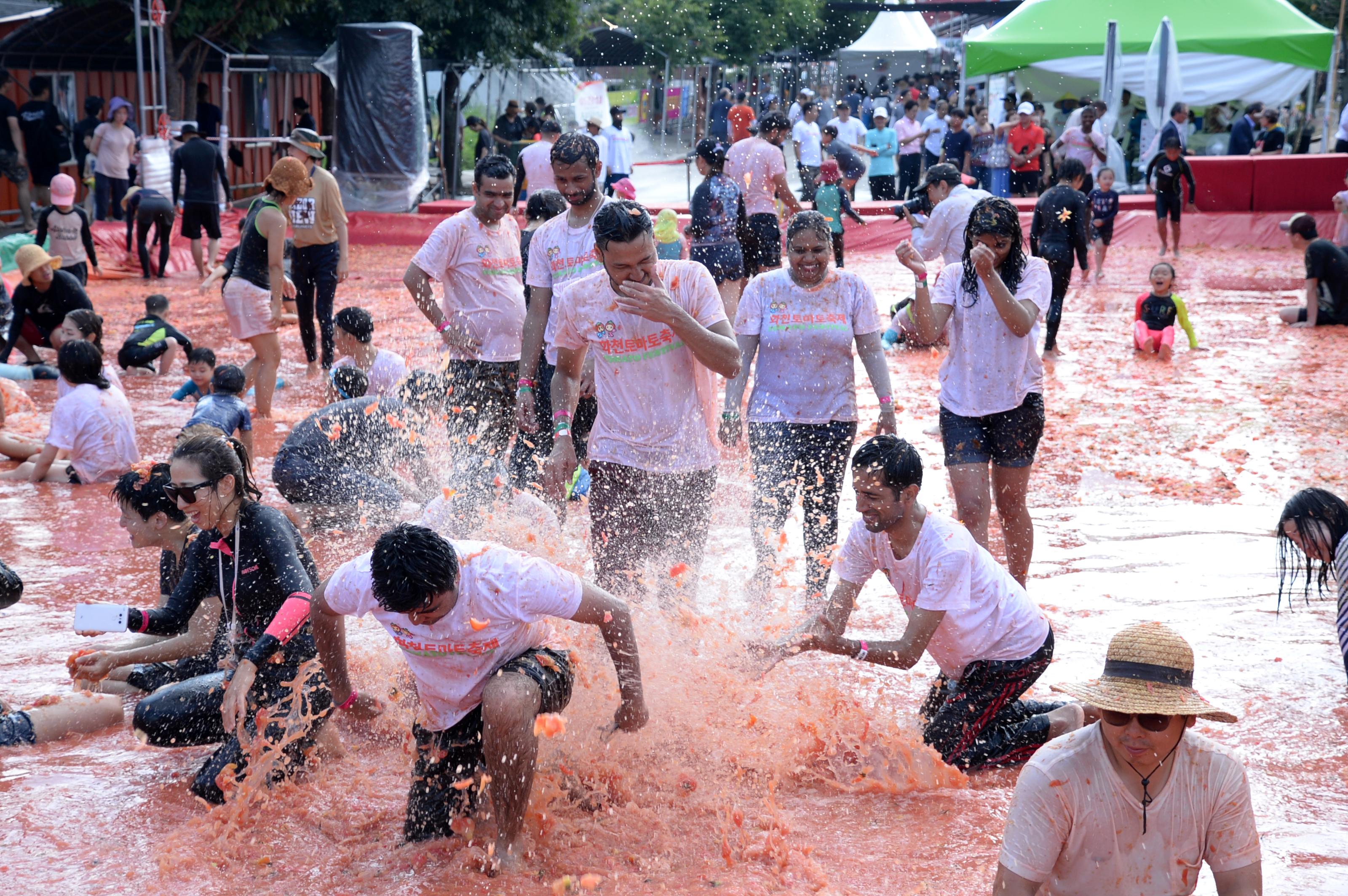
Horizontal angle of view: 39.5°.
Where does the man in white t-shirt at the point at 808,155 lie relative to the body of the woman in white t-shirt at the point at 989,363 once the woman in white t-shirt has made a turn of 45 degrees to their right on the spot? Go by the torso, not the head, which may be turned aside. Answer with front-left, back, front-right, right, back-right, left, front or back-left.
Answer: back-right

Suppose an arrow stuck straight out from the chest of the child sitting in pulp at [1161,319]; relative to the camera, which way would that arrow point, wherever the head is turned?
toward the camera

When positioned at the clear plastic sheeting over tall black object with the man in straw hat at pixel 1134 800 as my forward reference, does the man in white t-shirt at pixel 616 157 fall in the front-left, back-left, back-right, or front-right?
front-left

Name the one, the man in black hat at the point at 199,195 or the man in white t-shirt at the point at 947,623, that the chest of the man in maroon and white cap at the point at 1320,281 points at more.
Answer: the man in black hat

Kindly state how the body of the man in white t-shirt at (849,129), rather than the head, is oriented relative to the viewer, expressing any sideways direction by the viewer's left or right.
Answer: facing the viewer and to the left of the viewer

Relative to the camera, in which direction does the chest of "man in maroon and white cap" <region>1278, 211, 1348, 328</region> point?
to the viewer's left

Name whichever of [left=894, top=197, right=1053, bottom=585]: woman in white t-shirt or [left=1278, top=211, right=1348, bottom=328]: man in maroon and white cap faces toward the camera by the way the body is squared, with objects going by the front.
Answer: the woman in white t-shirt

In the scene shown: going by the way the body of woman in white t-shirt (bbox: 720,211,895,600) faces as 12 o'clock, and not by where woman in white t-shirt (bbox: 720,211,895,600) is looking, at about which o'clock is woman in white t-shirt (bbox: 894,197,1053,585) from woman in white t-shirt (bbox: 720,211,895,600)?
woman in white t-shirt (bbox: 894,197,1053,585) is roughly at 9 o'clock from woman in white t-shirt (bbox: 720,211,895,600).

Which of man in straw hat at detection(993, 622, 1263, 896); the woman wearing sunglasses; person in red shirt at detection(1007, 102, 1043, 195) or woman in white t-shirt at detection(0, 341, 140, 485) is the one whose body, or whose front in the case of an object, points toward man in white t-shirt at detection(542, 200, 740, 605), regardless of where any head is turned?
the person in red shirt

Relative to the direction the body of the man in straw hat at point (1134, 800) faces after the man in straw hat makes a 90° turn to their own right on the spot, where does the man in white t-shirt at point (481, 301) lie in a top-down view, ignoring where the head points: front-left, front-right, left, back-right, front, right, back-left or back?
front-right

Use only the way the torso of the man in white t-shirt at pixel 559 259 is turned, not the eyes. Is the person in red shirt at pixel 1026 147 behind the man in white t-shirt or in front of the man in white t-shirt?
behind

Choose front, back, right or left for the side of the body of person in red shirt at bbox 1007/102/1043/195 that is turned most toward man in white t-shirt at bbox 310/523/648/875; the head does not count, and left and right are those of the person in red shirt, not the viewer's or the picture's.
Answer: front

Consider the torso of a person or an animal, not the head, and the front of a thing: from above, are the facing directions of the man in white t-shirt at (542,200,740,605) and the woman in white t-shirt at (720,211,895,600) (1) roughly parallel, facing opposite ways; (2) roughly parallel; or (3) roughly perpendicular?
roughly parallel

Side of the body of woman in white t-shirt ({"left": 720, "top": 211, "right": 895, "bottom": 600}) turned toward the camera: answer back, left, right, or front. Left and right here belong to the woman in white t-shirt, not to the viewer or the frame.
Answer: front
